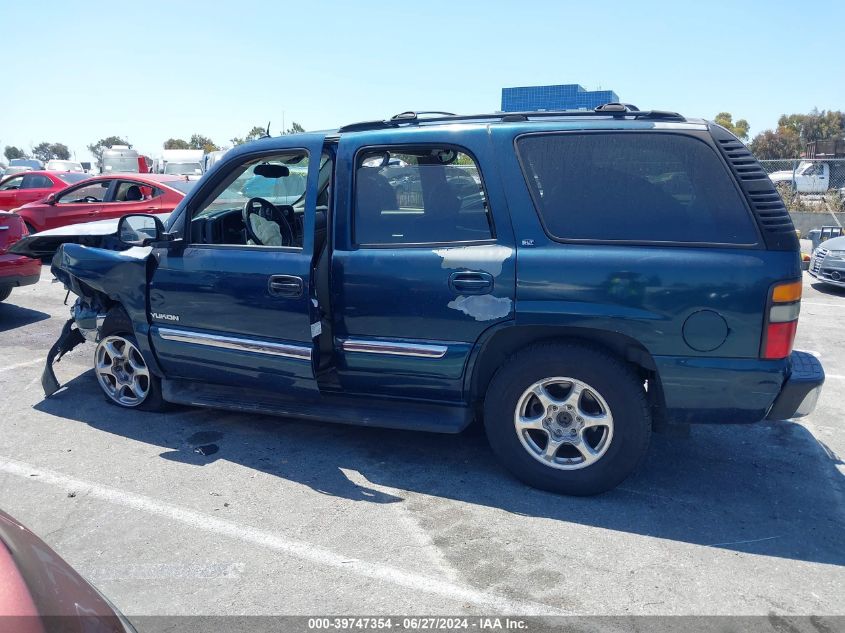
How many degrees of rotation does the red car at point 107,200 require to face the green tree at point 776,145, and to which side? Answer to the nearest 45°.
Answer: approximately 135° to its right

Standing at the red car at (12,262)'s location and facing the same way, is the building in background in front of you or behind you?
behind

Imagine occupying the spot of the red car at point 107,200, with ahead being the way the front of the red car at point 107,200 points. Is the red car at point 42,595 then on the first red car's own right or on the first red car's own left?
on the first red car's own left

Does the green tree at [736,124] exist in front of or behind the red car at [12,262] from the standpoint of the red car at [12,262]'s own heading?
behind

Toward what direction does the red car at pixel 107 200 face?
to the viewer's left
